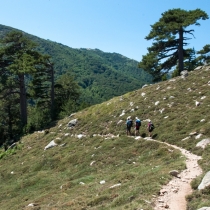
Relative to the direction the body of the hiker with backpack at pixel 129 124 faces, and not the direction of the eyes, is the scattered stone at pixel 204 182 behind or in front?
behind

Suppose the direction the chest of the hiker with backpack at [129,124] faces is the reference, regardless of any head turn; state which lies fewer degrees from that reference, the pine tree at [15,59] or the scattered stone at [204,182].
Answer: the pine tree

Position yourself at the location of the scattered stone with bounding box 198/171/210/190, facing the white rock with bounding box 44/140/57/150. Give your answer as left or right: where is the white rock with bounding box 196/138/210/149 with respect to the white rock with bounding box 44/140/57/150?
right

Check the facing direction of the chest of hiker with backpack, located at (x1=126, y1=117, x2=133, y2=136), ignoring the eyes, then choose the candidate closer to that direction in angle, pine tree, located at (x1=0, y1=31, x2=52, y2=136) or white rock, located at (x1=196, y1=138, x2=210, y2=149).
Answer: the pine tree

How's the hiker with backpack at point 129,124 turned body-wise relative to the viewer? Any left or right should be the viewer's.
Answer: facing away from the viewer and to the left of the viewer

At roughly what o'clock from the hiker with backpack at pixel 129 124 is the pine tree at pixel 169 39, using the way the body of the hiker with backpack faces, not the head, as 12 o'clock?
The pine tree is roughly at 2 o'clock from the hiker with backpack.
